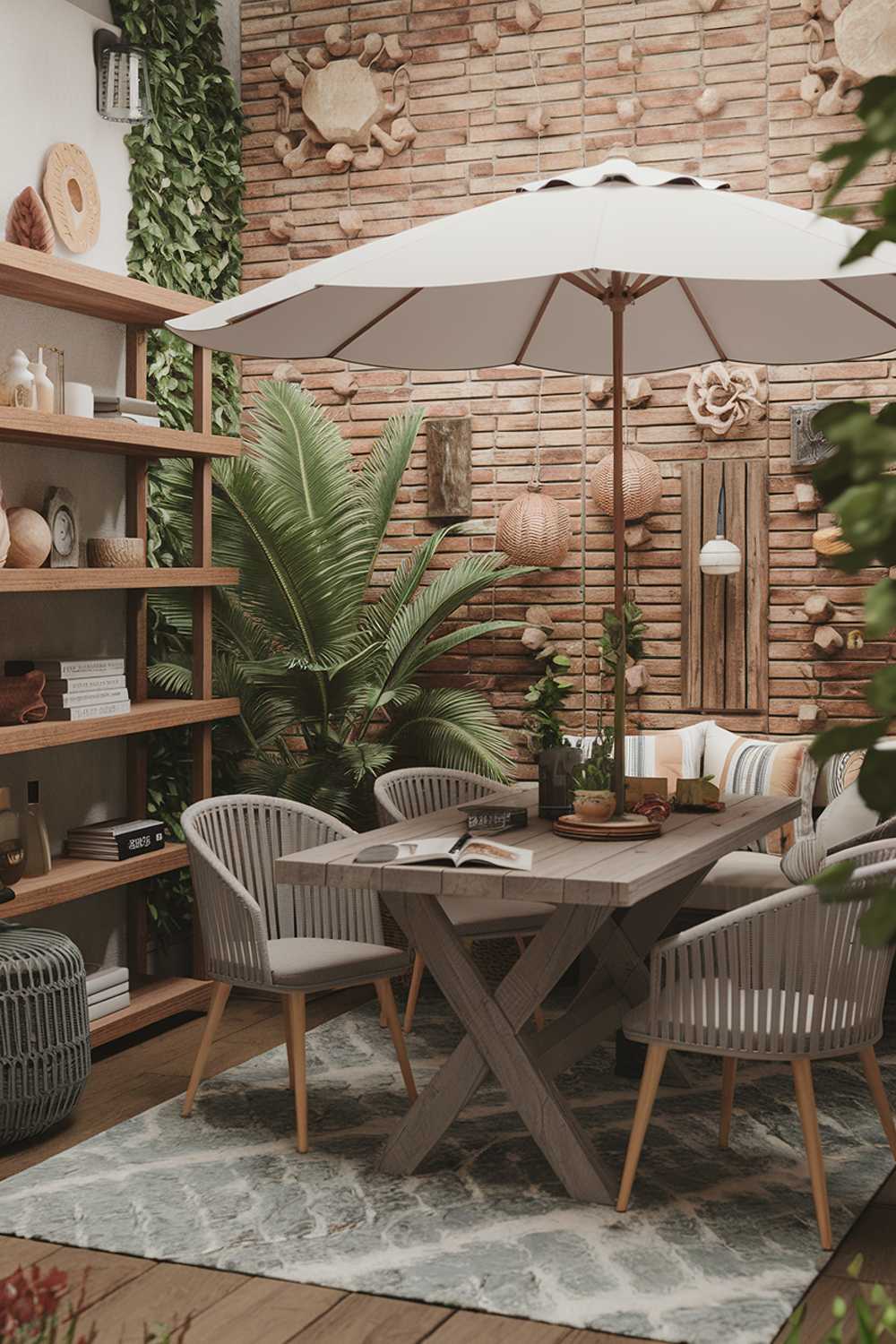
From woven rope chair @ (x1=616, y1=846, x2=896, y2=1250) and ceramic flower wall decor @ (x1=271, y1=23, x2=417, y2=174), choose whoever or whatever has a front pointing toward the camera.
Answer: the ceramic flower wall decor

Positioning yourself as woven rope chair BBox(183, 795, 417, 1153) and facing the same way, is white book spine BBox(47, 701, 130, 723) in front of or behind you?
behind

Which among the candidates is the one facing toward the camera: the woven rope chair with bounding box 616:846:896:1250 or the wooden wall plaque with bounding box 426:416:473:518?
the wooden wall plaque

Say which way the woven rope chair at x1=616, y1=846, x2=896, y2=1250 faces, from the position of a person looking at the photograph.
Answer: facing away from the viewer and to the left of the viewer

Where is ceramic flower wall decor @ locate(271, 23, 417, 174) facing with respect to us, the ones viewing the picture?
facing the viewer

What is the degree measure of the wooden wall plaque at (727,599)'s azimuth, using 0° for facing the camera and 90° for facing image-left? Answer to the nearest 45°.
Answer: approximately 0°

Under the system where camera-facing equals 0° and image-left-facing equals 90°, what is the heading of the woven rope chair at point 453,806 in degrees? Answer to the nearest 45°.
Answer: approximately 315°

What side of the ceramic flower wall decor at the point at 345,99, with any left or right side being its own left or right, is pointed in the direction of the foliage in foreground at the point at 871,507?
front

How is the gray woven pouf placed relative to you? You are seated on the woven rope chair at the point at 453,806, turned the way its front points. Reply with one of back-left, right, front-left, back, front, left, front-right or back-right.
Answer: right

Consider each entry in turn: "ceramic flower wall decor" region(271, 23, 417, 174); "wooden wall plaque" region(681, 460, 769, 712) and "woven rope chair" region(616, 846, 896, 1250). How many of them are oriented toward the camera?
2

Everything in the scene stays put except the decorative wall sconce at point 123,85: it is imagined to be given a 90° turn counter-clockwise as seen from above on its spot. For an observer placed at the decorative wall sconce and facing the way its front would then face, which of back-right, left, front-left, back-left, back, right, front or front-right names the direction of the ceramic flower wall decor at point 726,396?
front-right

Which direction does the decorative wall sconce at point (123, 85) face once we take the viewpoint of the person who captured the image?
facing the viewer and to the right of the viewer

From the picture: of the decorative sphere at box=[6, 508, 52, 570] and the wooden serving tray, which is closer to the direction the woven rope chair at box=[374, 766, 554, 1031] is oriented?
the wooden serving tray

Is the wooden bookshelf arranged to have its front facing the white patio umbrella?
yes

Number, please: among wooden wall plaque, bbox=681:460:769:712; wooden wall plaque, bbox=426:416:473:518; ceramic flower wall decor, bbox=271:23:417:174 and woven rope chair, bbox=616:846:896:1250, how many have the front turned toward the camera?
3

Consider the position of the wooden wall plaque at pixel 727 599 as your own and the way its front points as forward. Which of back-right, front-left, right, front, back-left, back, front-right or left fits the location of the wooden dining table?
front

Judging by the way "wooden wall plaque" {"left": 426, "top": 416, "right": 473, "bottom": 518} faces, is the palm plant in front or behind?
in front
